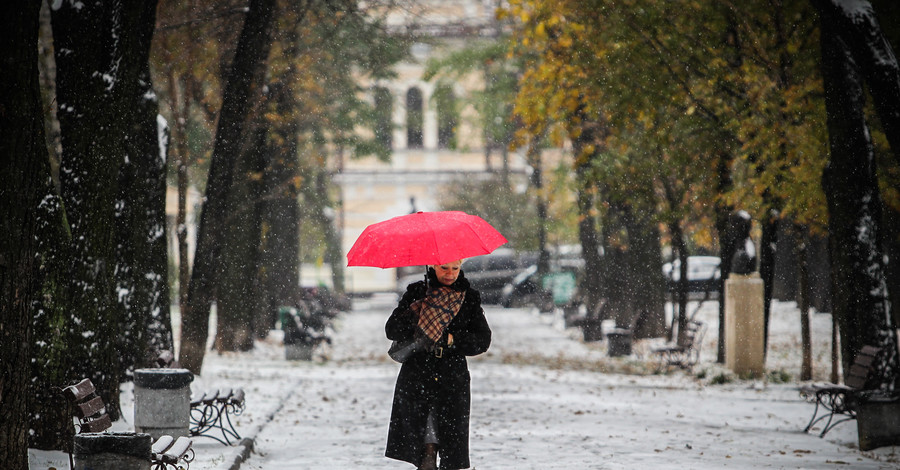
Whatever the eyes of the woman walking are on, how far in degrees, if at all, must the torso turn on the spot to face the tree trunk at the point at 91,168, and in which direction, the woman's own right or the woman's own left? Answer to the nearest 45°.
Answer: approximately 135° to the woman's own right

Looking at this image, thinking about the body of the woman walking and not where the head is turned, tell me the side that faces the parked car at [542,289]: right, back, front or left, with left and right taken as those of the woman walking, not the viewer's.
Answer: back

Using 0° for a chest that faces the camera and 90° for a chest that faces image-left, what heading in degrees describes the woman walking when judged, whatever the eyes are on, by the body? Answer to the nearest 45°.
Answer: approximately 0°

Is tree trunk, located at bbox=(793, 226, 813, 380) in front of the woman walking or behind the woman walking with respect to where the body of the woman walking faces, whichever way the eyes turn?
behind

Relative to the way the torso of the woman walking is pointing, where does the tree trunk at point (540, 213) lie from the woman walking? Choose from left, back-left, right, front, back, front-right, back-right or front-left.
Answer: back

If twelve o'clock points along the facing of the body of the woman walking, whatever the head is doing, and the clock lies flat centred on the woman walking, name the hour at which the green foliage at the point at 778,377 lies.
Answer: The green foliage is roughly at 7 o'clock from the woman walking.

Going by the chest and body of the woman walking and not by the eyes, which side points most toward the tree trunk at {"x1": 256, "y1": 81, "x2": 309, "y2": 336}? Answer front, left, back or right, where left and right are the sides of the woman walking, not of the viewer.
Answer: back

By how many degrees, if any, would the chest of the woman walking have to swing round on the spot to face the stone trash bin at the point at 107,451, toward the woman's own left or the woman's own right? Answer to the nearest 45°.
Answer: approximately 90° to the woman's own right

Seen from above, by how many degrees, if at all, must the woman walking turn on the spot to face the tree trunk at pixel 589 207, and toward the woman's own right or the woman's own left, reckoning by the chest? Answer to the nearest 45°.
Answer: approximately 180°

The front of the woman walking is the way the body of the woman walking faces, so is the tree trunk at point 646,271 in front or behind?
behind

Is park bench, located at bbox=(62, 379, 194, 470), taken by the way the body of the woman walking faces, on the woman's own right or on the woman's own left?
on the woman's own right

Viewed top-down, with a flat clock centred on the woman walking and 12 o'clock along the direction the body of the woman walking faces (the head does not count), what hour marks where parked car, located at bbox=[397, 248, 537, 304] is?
The parked car is roughly at 6 o'clock from the woman walking.
